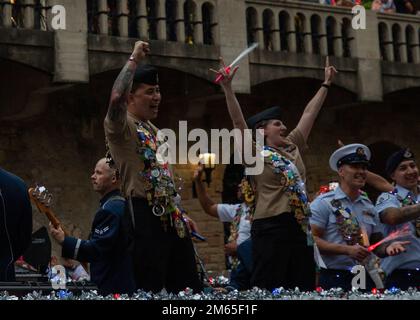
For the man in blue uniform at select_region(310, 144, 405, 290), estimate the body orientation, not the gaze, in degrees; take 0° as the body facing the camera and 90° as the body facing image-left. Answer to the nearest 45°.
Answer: approximately 315°

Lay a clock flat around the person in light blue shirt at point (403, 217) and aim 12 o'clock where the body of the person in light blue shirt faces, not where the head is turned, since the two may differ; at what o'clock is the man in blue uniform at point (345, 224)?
The man in blue uniform is roughly at 3 o'clock from the person in light blue shirt.

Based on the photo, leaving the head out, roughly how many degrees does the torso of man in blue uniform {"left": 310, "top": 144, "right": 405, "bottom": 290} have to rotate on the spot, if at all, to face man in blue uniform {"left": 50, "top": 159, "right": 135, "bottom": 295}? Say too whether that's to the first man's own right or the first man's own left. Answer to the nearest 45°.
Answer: approximately 90° to the first man's own right

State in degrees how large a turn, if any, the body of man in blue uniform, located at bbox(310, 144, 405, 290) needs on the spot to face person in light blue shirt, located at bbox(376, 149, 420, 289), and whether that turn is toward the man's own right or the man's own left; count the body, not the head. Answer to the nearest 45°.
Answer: approximately 90° to the man's own left

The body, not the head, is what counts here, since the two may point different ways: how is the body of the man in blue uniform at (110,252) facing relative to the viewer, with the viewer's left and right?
facing to the left of the viewer
